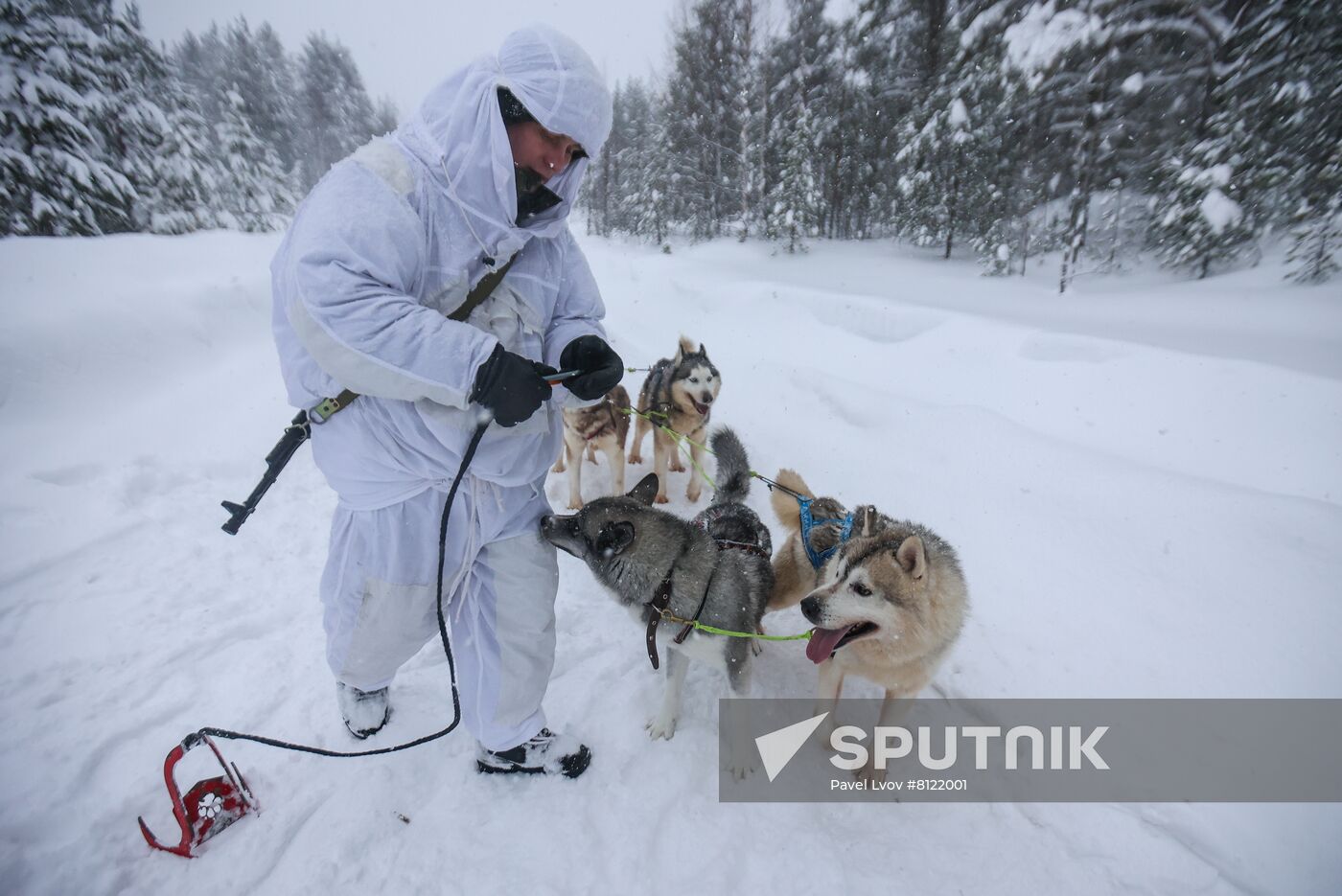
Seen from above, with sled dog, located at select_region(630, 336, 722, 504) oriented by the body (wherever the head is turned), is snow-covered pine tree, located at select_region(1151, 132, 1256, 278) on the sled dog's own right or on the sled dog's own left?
on the sled dog's own left

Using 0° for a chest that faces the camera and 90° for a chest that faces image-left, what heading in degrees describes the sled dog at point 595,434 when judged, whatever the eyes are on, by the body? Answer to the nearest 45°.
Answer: approximately 315°

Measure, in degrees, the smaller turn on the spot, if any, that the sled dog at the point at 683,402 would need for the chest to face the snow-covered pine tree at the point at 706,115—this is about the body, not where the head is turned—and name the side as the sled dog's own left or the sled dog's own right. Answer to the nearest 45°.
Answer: approximately 135° to the sled dog's own left

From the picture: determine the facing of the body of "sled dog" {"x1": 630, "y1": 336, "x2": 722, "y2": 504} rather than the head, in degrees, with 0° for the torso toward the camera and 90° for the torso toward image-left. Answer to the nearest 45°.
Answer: approximately 315°

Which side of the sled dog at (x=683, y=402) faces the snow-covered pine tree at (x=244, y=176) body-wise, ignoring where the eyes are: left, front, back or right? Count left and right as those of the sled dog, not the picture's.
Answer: back

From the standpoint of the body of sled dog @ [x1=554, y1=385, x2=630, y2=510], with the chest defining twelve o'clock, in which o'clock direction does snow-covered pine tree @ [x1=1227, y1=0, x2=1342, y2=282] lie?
The snow-covered pine tree is roughly at 10 o'clock from the sled dog.

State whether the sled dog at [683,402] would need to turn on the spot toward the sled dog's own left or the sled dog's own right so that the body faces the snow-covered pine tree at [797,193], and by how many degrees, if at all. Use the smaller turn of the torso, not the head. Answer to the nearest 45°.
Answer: approximately 135° to the sled dog's own left

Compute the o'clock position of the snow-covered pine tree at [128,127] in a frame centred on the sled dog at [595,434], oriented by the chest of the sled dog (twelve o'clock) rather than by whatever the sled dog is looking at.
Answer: The snow-covered pine tree is roughly at 6 o'clock from the sled dog.

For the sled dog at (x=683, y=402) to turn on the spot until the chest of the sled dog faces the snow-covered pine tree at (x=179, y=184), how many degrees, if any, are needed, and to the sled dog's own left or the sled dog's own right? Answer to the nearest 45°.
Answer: approximately 180°

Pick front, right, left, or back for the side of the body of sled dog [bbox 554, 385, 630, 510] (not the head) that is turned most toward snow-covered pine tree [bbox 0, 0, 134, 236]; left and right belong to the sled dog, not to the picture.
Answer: back

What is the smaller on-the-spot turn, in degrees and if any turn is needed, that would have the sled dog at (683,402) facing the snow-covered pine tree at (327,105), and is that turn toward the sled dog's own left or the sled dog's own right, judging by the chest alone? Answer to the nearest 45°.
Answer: approximately 180°
